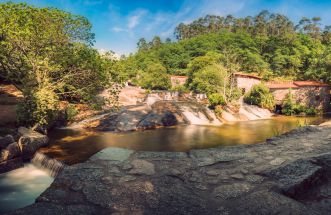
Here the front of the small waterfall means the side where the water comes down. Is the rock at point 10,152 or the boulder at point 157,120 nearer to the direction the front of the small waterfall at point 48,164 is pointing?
the rock

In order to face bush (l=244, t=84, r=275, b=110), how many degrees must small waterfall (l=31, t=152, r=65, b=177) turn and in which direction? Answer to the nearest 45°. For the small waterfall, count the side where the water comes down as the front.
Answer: approximately 180°

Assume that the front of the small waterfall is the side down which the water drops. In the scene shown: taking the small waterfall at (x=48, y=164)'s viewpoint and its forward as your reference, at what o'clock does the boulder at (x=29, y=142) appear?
The boulder is roughly at 4 o'clock from the small waterfall.

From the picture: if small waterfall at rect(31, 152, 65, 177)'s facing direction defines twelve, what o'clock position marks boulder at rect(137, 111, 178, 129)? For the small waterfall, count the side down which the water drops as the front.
The boulder is roughly at 6 o'clock from the small waterfall.

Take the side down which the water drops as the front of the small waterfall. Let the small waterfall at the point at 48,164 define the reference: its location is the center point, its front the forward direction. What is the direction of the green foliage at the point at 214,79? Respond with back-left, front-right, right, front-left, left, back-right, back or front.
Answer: back

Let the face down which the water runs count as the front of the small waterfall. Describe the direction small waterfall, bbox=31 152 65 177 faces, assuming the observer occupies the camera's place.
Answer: facing the viewer and to the left of the viewer

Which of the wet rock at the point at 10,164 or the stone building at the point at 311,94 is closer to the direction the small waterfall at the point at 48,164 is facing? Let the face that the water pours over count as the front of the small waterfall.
the wet rock

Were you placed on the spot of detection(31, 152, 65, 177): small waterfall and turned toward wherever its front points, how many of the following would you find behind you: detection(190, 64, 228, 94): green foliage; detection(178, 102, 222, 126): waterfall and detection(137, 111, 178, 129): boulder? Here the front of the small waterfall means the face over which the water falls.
3

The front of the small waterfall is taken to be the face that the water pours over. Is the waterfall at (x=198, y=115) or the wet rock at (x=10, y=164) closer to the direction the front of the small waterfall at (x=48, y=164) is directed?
the wet rock

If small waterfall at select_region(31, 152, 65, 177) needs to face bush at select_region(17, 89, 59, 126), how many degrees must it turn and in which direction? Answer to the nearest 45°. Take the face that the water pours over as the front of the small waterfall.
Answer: approximately 135° to its right

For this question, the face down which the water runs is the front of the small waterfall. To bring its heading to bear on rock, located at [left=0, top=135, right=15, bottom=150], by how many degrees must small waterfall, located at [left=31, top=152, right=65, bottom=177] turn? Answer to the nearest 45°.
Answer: approximately 90° to its right
